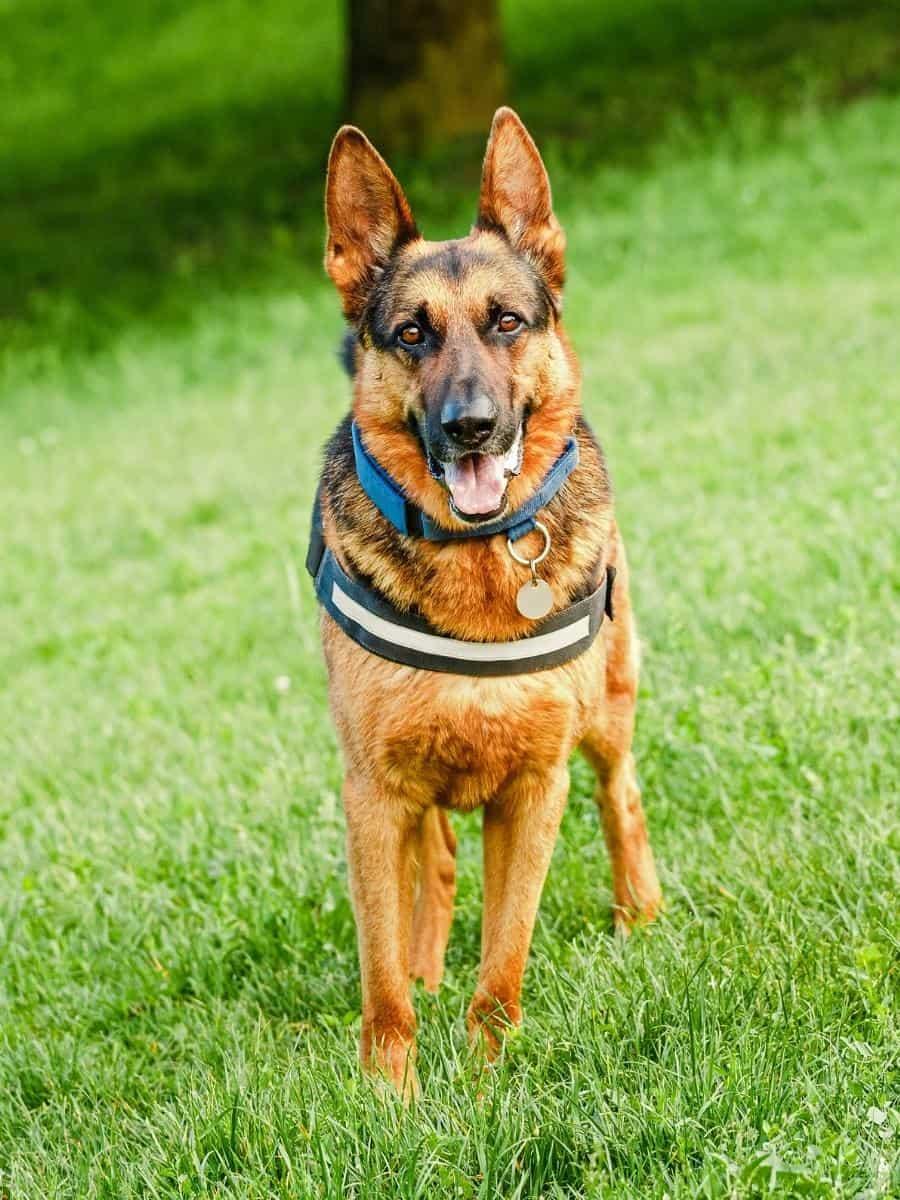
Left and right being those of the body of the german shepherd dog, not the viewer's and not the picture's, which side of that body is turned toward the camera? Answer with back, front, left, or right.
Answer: front

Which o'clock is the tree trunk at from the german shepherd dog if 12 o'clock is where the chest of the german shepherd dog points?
The tree trunk is roughly at 6 o'clock from the german shepherd dog.
